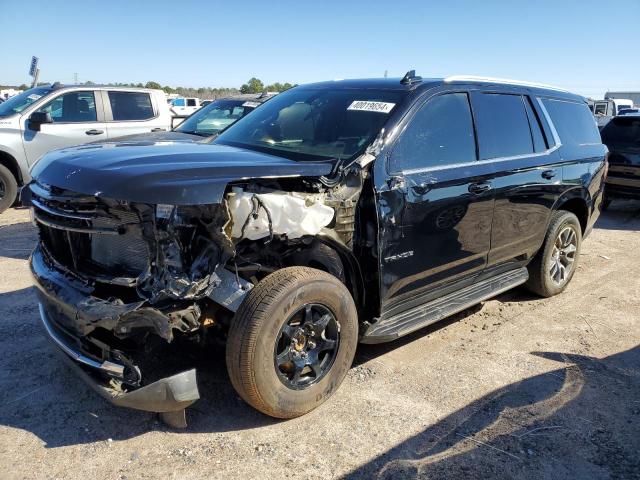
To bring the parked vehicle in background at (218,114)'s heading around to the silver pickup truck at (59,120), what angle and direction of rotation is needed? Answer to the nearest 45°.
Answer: approximately 45° to its right

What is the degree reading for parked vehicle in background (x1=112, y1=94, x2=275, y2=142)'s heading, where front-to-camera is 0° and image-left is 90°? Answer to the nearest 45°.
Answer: approximately 45°

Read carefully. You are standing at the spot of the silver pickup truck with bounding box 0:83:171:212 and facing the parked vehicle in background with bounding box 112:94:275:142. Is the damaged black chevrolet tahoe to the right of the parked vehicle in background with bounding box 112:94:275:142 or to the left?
right

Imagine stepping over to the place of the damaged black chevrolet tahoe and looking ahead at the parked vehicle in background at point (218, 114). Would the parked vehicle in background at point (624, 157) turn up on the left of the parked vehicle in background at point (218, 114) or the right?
right

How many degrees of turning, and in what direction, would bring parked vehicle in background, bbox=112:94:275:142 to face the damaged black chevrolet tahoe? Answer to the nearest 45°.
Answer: approximately 45° to its left

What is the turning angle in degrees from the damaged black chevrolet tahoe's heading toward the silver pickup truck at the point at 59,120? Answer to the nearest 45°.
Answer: approximately 90° to its right

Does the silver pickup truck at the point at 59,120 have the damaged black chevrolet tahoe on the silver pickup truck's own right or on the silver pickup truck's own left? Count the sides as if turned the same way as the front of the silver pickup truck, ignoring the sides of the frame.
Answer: on the silver pickup truck's own left

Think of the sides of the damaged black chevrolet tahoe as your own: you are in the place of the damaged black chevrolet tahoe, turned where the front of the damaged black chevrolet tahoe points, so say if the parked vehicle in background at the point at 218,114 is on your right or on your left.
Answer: on your right

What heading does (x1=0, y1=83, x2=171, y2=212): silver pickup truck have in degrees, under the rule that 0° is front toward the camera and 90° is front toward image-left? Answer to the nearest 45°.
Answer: approximately 45°

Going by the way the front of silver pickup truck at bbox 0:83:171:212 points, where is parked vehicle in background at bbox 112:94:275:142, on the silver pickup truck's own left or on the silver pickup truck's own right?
on the silver pickup truck's own left
